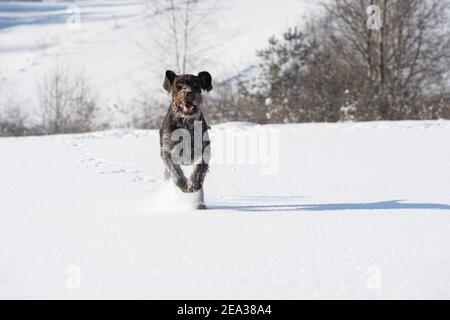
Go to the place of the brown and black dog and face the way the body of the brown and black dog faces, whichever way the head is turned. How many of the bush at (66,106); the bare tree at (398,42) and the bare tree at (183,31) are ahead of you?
0

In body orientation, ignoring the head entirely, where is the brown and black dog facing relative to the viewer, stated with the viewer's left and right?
facing the viewer

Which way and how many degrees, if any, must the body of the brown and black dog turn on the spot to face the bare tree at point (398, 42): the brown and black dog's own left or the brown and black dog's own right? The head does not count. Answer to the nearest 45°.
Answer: approximately 135° to the brown and black dog's own left

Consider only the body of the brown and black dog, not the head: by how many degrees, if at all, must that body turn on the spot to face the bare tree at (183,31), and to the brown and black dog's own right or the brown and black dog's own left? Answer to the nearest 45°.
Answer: approximately 180°

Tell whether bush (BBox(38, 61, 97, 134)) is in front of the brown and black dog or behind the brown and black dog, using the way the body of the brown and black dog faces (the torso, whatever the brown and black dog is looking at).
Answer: behind
